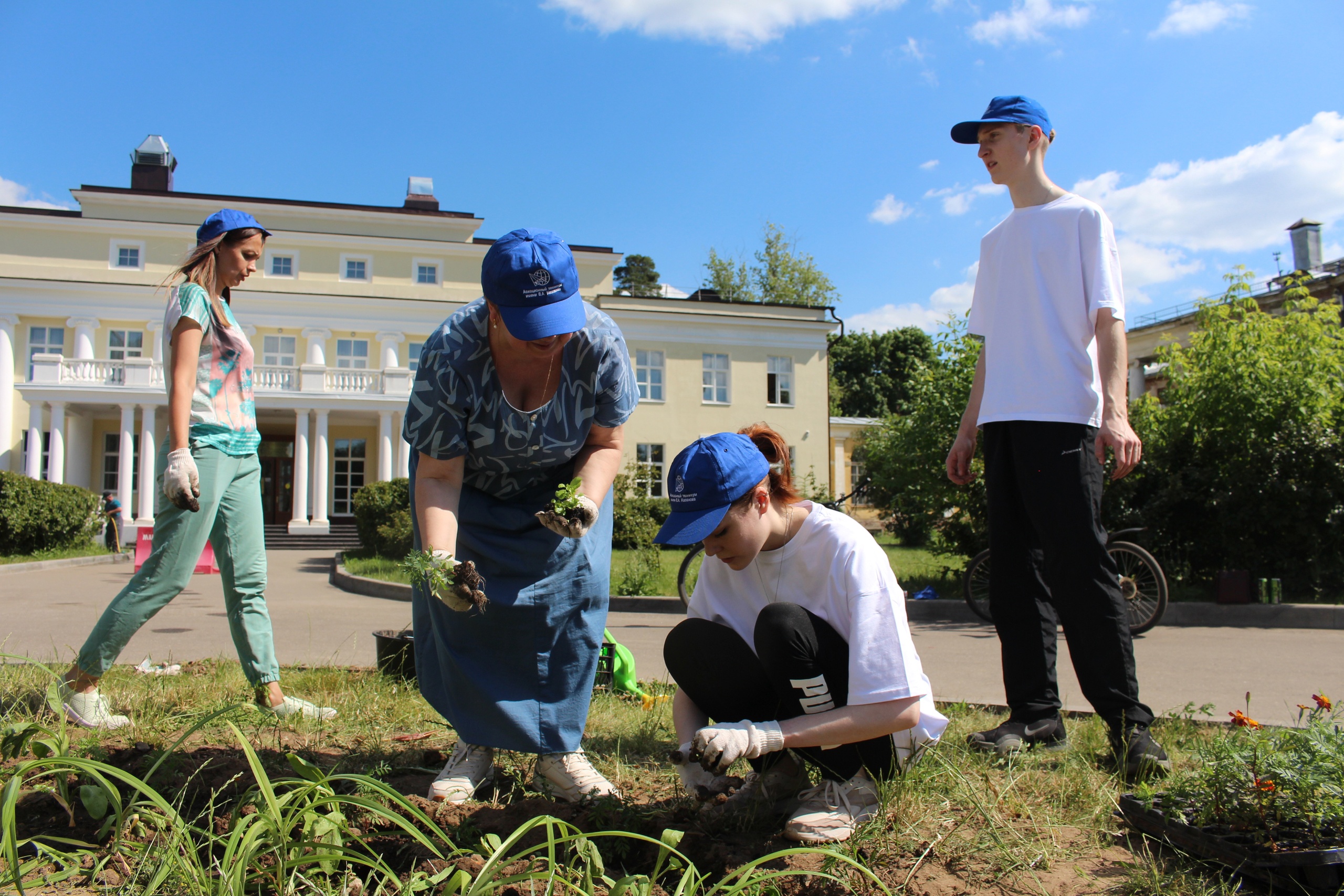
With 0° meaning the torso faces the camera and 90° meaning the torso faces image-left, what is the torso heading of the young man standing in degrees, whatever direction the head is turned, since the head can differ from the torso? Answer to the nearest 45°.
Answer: approximately 45°

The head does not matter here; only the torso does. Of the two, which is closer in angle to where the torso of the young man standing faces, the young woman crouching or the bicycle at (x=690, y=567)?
the young woman crouching

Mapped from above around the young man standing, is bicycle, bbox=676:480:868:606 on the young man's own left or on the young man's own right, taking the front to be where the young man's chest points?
on the young man's own right

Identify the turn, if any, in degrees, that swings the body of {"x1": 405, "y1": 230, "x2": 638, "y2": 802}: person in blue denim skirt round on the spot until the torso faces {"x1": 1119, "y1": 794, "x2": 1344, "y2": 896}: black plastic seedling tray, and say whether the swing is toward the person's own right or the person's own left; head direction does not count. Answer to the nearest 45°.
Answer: approximately 45° to the person's own left

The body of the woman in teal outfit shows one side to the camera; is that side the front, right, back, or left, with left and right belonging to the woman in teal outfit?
right

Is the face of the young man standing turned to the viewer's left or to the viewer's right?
to the viewer's left

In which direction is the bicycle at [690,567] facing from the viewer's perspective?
to the viewer's right
